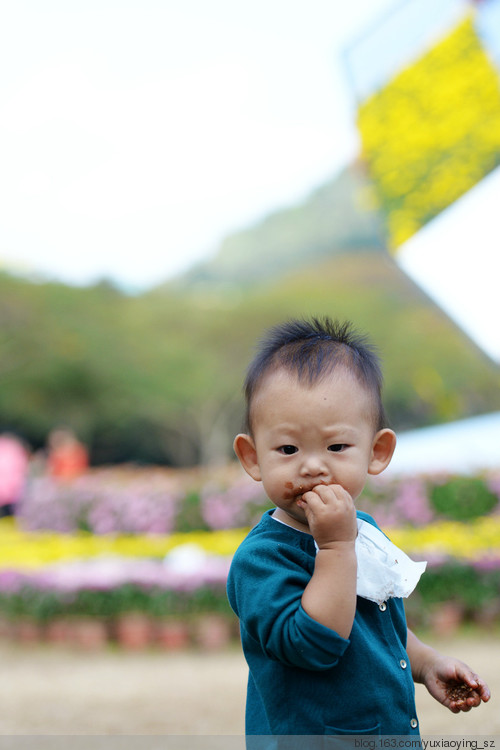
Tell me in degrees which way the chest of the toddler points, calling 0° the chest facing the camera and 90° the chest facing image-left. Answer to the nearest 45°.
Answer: approximately 315°

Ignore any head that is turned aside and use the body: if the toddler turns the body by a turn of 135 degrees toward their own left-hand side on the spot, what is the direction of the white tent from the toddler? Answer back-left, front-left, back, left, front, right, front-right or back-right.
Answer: front

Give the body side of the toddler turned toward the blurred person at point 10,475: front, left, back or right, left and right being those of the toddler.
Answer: back
